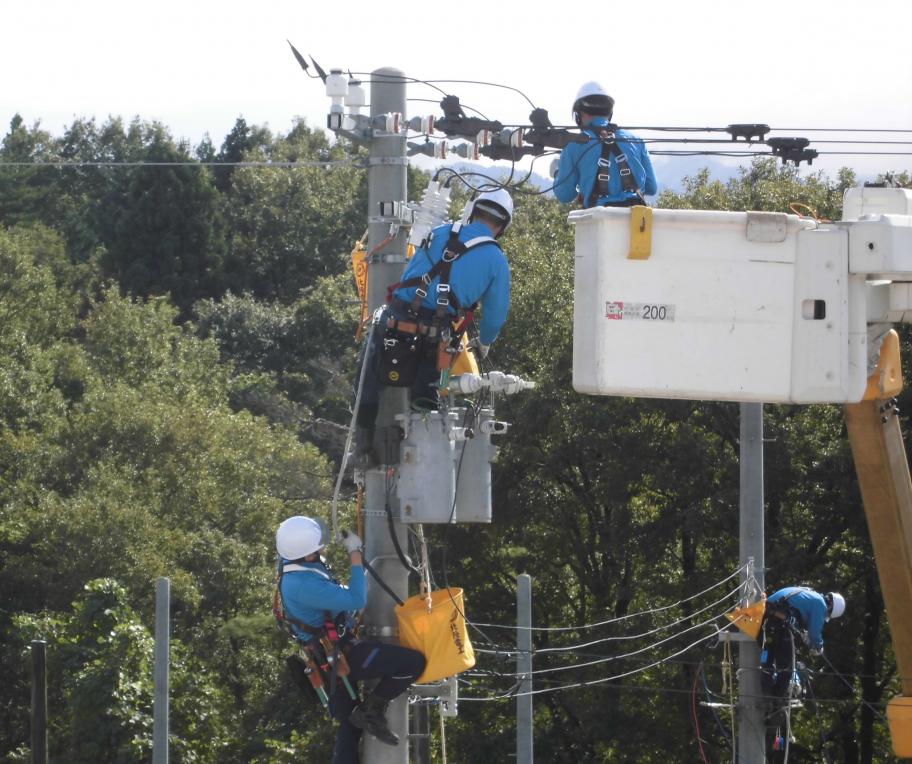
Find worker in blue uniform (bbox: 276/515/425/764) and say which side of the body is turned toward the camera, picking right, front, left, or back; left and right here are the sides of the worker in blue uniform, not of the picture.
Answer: right

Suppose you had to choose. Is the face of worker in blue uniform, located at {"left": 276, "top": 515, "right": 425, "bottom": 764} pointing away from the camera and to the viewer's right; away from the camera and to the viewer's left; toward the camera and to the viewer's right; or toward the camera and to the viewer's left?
away from the camera and to the viewer's right

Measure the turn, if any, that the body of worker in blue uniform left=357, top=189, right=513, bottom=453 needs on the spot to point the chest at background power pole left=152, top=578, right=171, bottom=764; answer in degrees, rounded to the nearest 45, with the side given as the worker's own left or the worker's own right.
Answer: approximately 90° to the worker's own left

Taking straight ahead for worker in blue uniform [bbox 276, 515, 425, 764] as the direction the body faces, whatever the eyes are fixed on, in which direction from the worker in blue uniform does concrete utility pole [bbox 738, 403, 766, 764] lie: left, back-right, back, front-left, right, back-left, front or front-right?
front-left

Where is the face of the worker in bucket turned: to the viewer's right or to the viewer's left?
to the viewer's left

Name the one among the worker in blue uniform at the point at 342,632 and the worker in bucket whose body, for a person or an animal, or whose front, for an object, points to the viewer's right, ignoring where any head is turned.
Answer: the worker in blue uniform

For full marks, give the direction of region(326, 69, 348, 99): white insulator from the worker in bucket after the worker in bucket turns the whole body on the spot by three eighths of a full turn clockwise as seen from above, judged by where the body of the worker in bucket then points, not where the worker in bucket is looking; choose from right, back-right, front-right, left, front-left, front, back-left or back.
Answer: back-right

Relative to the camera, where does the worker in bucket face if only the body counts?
away from the camera

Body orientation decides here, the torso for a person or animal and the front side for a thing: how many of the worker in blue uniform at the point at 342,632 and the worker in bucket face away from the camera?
1
